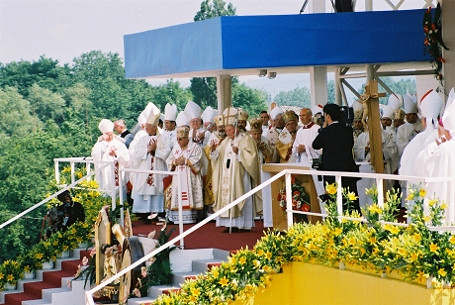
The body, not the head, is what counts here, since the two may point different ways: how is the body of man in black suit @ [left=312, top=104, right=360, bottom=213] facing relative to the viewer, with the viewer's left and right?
facing away from the viewer and to the left of the viewer

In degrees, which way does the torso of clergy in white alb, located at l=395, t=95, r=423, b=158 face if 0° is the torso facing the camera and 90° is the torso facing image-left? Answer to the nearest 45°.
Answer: approximately 45°

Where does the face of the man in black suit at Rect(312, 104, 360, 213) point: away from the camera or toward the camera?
away from the camera

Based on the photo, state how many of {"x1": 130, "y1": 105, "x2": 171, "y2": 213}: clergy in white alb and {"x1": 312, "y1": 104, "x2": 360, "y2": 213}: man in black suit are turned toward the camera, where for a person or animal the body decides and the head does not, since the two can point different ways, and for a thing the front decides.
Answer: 1

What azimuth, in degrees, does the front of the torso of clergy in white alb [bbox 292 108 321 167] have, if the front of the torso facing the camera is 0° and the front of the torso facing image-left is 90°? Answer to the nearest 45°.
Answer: approximately 45°
